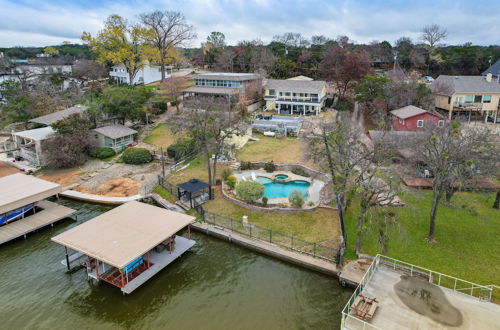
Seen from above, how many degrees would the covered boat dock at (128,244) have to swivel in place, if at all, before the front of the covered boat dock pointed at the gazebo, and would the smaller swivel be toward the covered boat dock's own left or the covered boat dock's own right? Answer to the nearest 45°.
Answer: approximately 180°

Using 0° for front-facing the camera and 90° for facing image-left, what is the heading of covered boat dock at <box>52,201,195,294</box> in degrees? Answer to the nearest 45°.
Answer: approximately 45°

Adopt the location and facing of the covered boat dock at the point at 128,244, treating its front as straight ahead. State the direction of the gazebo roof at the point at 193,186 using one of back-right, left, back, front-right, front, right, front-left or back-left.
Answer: back

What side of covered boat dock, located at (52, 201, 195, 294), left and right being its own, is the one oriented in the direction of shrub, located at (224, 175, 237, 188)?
back

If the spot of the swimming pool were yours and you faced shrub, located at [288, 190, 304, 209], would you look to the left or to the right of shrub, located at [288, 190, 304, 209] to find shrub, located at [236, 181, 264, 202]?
right

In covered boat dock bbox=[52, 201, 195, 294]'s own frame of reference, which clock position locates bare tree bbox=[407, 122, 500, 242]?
The bare tree is roughly at 8 o'clock from the covered boat dock.

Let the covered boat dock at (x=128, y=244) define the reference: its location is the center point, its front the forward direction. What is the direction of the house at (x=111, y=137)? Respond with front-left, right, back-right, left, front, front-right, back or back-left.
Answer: back-right

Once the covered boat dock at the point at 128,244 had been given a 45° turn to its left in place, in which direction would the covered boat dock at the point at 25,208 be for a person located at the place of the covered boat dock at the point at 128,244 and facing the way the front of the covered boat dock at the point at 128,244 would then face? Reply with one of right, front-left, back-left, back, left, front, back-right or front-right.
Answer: back-right

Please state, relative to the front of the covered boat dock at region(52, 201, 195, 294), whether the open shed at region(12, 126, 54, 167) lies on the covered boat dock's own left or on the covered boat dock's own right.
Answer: on the covered boat dock's own right
